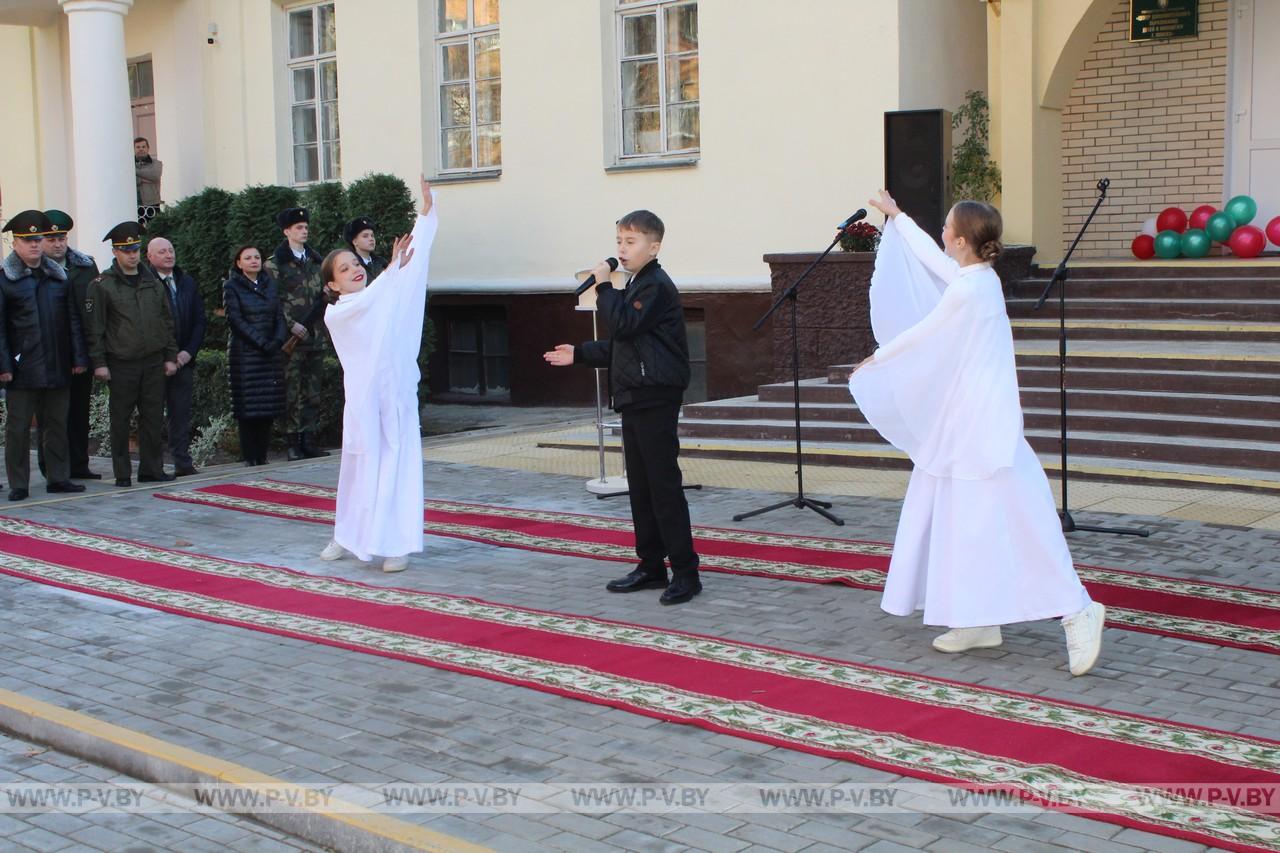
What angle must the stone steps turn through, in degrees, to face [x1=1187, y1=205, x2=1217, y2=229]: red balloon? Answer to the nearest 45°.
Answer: approximately 180°

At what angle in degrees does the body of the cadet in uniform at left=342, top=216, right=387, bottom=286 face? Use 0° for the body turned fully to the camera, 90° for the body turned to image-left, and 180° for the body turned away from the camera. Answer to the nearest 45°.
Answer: approximately 315°

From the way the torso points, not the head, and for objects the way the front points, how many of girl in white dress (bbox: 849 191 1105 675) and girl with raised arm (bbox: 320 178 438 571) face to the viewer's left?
1

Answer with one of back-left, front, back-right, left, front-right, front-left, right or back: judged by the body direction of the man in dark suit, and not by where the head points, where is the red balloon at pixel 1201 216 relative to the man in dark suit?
front-left

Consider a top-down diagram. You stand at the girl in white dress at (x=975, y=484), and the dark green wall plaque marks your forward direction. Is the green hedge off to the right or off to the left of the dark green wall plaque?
left

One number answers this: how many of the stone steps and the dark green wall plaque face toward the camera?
2

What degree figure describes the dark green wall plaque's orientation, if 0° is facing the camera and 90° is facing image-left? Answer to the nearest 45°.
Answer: approximately 0°

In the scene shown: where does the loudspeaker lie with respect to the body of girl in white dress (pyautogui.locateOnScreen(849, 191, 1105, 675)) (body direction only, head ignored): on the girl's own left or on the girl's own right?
on the girl's own right

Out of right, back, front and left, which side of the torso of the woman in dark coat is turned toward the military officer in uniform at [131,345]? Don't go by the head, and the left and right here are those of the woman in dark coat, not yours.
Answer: right

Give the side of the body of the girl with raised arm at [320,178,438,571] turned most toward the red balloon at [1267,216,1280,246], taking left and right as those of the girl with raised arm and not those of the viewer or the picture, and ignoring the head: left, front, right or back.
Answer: left

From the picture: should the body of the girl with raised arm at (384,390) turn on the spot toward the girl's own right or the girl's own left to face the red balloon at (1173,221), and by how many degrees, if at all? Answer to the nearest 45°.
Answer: approximately 90° to the girl's own left
